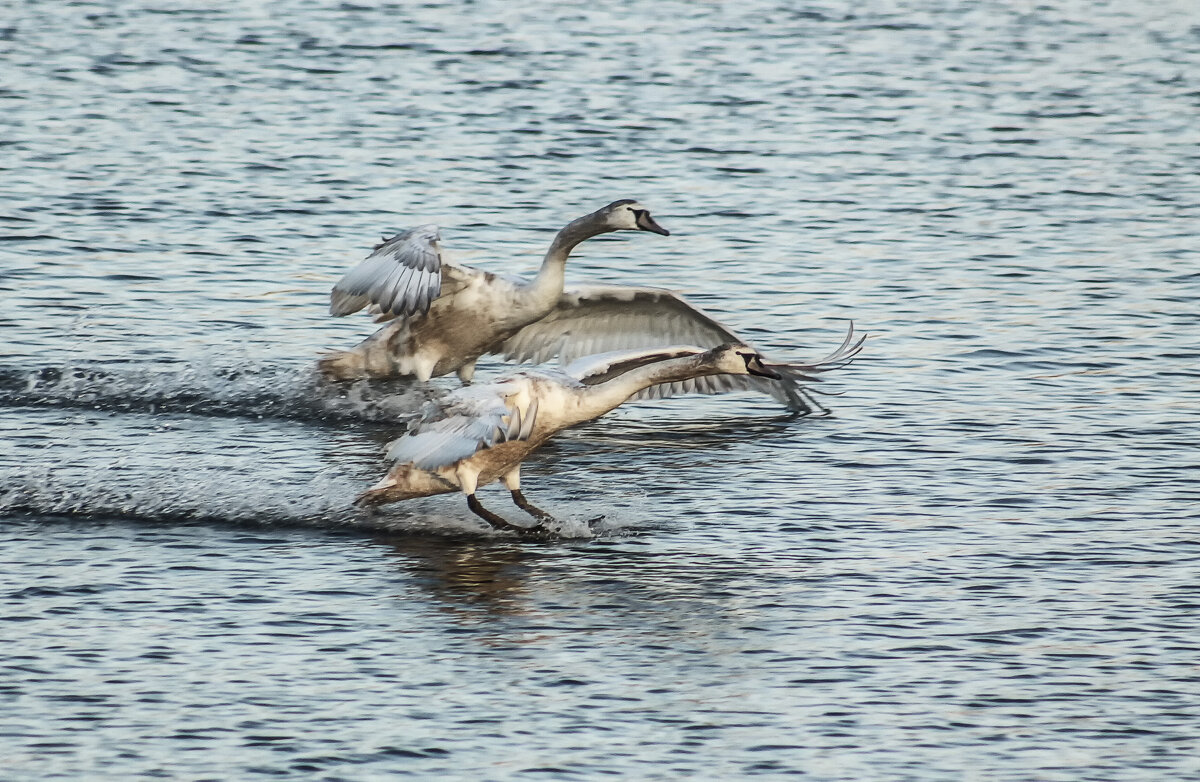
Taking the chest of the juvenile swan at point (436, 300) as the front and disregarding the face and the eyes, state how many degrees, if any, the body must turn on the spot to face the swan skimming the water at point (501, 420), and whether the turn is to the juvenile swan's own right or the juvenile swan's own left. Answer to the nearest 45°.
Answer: approximately 90° to the juvenile swan's own right

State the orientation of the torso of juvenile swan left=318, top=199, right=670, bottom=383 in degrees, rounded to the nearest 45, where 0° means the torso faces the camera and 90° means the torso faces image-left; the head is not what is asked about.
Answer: approximately 270°
